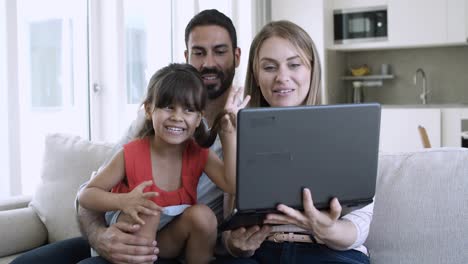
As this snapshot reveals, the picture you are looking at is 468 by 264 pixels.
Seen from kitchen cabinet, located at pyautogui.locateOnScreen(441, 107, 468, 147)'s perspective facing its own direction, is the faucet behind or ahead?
behind

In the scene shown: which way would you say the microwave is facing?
toward the camera

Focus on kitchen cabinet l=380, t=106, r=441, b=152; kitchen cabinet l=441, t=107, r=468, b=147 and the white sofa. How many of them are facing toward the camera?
3

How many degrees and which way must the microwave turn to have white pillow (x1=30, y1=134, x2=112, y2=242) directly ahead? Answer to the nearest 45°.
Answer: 0° — it already faces it

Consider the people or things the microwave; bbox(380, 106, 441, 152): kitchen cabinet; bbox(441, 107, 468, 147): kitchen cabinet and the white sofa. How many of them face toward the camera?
4

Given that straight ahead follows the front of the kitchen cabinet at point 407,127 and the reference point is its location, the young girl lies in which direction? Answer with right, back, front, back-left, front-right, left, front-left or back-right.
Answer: front

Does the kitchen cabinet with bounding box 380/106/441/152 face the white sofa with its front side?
yes

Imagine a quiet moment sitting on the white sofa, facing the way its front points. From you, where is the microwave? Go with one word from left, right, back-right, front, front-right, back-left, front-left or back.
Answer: back

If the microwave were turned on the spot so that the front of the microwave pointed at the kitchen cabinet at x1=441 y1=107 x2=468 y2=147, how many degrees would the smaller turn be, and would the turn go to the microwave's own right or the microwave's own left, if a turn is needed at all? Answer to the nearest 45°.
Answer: approximately 45° to the microwave's own left

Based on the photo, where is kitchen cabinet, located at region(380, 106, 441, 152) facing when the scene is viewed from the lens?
facing the viewer

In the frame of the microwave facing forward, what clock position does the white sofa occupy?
The white sofa is roughly at 12 o'clock from the microwave.

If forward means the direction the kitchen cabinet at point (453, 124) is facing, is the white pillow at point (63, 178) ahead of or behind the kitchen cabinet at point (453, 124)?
ahead

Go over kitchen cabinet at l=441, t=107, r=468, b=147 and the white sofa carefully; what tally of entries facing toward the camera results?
2

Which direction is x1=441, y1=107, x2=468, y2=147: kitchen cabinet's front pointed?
toward the camera

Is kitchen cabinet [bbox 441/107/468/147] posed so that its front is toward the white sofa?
yes
